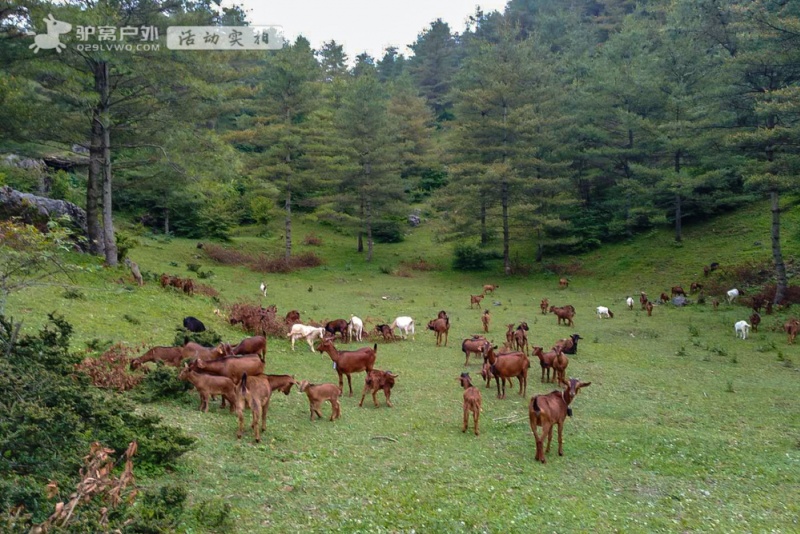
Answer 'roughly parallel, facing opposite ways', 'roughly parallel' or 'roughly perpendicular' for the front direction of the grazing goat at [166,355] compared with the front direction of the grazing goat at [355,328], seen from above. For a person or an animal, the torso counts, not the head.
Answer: roughly perpendicular

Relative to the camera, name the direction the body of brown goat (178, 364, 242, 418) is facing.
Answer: to the viewer's left

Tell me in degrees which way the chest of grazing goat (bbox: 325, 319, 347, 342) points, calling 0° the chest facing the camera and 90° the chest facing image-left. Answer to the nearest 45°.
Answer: approximately 90°

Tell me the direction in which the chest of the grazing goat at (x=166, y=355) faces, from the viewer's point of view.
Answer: to the viewer's left

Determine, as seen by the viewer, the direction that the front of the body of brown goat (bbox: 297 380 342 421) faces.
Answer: to the viewer's left

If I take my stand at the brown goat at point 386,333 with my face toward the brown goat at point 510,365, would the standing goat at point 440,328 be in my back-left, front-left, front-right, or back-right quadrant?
front-left

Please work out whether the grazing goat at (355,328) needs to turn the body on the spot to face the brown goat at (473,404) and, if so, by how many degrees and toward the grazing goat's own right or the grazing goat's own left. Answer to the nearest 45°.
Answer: approximately 180°

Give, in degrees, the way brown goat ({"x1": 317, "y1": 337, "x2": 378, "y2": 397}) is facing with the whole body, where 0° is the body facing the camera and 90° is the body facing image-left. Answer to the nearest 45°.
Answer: approximately 90°

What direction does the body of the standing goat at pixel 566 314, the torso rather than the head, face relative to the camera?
to the viewer's left

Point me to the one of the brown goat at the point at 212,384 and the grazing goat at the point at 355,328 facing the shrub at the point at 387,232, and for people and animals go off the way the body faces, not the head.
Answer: the grazing goat
